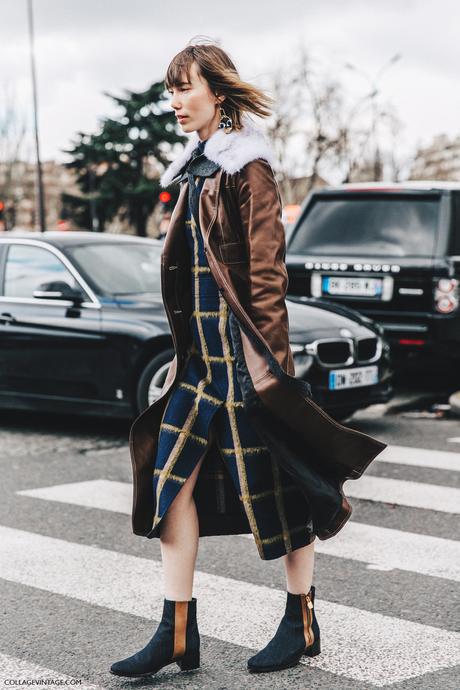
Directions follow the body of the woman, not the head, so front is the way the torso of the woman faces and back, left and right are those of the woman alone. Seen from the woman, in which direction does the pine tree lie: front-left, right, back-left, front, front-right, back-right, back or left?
back-right

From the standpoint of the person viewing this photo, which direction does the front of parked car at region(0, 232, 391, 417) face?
facing the viewer and to the right of the viewer

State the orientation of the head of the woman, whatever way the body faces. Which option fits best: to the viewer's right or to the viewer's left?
to the viewer's left

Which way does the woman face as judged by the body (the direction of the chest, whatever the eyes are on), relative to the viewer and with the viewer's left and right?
facing the viewer and to the left of the viewer

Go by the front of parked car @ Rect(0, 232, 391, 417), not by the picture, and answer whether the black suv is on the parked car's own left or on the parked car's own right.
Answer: on the parked car's own left

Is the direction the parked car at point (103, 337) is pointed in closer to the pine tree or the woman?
the woman

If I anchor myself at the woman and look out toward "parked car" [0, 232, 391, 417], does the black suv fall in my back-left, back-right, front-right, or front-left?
front-right

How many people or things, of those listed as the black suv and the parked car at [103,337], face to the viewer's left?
0

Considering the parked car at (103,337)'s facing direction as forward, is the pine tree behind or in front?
behind

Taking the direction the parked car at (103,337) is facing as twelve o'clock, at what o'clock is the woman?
The woman is roughly at 1 o'clock from the parked car.

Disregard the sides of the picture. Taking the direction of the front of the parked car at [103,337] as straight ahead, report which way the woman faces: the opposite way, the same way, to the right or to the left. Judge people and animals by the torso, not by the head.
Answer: to the right
